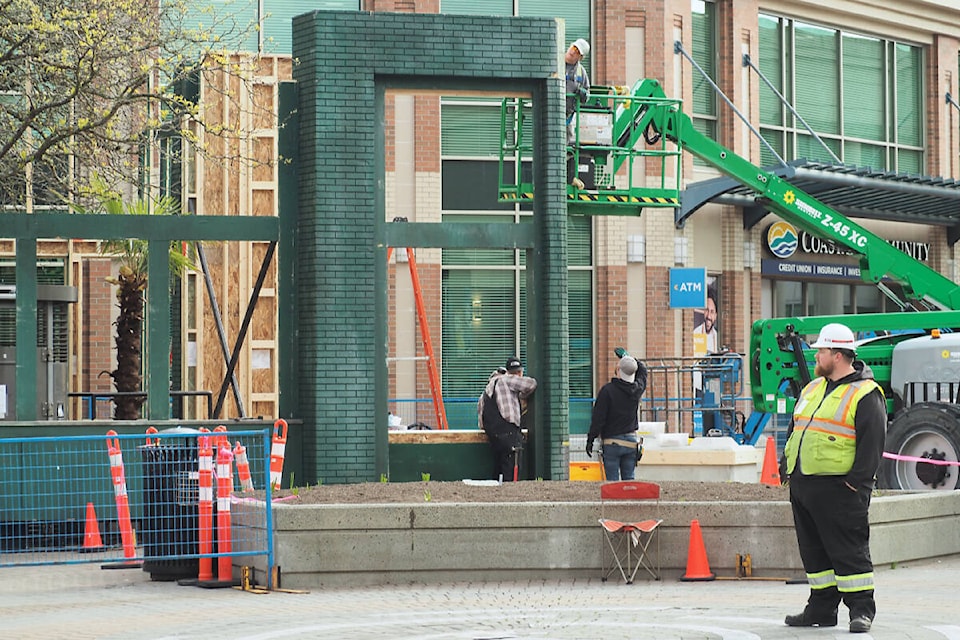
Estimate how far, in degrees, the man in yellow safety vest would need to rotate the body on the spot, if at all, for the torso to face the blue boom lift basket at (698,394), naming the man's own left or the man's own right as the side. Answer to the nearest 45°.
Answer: approximately 135° to the man's own right

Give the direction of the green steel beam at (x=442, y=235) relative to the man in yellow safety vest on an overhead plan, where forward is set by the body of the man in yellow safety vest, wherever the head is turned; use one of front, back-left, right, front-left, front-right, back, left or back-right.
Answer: right

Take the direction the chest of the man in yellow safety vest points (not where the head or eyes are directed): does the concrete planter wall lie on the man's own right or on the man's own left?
on the man's own right

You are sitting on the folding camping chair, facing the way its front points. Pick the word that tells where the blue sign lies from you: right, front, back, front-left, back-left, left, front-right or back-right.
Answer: back

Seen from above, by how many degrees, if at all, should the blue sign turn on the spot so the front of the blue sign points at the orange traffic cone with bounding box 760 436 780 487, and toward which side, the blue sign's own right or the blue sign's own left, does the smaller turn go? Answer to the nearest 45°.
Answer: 0° — it already faces it

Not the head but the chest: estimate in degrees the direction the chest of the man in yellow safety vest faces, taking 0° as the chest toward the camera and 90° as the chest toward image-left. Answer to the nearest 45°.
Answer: approximately 45°

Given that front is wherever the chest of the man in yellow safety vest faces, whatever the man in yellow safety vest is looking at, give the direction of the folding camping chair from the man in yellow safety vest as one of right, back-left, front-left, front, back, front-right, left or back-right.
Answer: right

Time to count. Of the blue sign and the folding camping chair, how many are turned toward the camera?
2

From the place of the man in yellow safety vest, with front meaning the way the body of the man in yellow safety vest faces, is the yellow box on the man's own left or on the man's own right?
on the man's own right

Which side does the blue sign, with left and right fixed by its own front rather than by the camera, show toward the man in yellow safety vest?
front

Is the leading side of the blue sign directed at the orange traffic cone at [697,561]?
yes

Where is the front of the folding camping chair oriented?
toward the camera

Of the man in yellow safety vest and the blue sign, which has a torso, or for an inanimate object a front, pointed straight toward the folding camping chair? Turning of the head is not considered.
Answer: the blue sign

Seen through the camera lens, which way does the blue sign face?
facing the viewer

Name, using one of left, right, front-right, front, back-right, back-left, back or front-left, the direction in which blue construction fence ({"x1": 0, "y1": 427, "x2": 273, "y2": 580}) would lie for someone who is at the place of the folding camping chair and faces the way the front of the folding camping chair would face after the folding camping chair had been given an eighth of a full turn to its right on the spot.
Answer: front-right

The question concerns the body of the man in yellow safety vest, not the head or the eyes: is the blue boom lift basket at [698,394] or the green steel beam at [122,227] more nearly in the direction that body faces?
the green steel beam

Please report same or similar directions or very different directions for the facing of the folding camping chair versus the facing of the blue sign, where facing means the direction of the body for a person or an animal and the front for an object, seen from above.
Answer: same or similar directions
